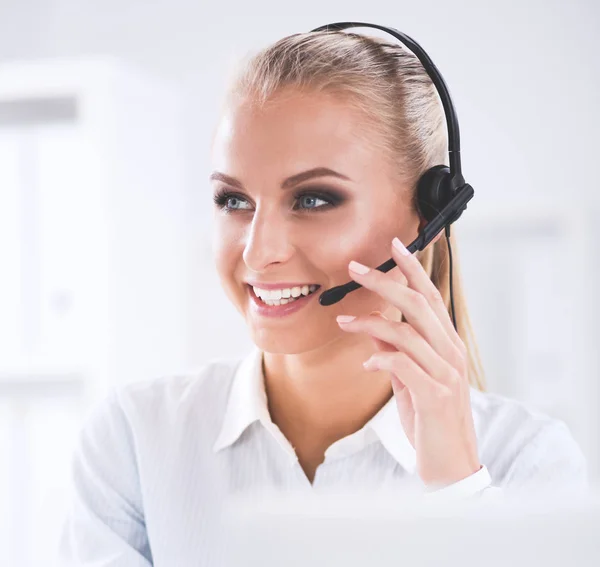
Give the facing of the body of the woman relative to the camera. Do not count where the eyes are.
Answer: toward the camera

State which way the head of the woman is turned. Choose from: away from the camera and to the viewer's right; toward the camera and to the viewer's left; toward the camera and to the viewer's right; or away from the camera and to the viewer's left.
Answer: toward the camera and to the viewer's left
